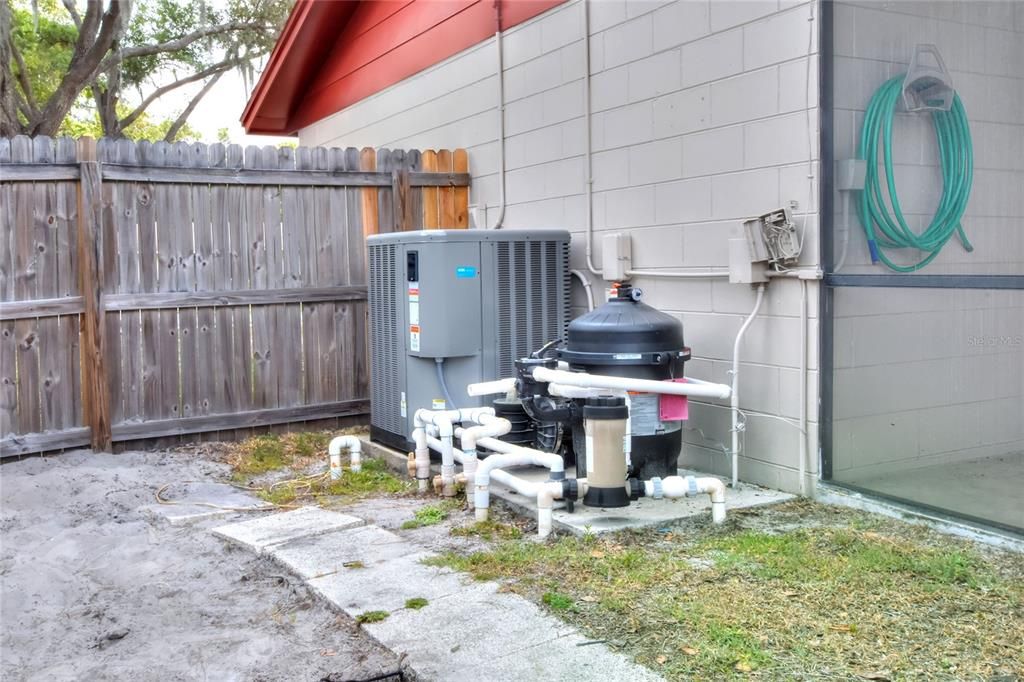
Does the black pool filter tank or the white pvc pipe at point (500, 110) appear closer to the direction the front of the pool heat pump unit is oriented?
the black pool filter tank

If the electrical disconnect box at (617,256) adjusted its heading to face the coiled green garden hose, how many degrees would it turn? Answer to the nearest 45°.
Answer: approximately 90° to its left

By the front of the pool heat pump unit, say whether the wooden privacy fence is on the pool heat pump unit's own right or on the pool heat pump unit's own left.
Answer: on the pool heat pump unit's own right

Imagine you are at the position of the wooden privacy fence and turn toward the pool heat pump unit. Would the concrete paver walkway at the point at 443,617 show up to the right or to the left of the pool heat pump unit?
right

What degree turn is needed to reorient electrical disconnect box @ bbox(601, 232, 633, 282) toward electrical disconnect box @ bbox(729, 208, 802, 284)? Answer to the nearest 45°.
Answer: approximately 90° to its left

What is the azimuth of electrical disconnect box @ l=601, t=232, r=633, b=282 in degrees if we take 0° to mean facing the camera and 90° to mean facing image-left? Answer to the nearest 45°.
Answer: approximately 45°

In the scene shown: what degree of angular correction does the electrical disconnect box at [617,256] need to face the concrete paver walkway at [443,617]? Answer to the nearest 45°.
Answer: approximately 45° to its left

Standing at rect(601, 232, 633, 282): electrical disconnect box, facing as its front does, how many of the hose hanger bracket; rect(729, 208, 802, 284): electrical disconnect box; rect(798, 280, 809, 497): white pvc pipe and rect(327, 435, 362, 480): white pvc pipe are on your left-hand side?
3

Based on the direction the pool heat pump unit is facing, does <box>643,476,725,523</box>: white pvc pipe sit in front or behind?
in front

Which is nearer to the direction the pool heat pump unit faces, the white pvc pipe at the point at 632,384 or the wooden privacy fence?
the white pvc pipe

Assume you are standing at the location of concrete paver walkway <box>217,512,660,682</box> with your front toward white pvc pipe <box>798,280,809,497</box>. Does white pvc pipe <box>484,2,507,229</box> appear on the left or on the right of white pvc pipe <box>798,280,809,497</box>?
left

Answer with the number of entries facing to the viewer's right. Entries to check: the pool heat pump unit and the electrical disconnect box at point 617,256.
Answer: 0

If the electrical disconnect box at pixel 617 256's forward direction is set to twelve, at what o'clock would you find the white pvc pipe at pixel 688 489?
The white pvc pipe is roughly at 10 o'clock from the electrical disconnect box.

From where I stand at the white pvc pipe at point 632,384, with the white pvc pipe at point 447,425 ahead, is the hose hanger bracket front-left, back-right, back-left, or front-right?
back-right

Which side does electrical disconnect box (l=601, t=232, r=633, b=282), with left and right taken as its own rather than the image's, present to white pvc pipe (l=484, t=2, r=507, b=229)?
right

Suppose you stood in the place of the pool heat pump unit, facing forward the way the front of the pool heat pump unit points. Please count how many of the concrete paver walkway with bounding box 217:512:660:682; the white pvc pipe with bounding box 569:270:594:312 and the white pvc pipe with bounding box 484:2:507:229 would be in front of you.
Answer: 1

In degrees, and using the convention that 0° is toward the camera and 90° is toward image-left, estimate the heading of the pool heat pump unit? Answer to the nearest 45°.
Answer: approximately 0°

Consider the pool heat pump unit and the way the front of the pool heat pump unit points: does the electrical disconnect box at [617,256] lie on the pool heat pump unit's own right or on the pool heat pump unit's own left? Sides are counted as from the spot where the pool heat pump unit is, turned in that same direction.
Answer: on the pool heat pump unit's own left
